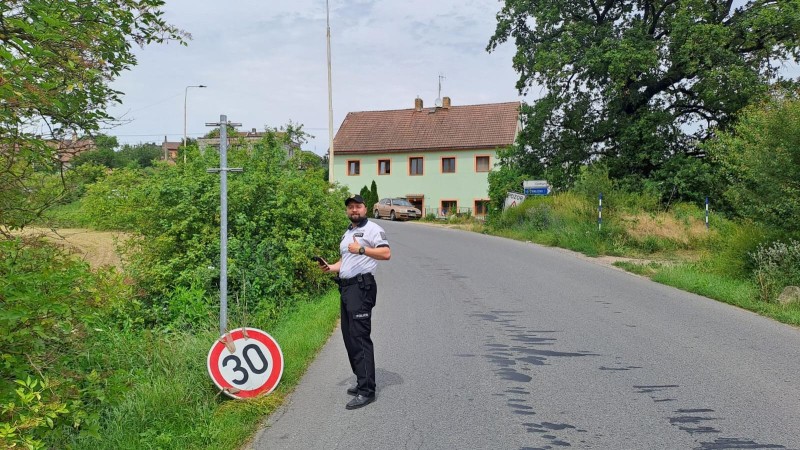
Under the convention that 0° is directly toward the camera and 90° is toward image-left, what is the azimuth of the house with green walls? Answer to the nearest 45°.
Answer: approximately 0°

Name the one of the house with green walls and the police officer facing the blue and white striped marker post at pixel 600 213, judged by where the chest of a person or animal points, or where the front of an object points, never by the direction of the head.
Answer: the house with green walls

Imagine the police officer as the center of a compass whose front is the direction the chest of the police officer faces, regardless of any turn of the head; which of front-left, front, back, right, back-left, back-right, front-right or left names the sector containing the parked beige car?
back-right

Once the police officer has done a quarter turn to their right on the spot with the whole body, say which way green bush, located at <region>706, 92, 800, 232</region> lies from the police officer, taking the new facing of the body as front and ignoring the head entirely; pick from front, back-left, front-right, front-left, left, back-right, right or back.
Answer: right

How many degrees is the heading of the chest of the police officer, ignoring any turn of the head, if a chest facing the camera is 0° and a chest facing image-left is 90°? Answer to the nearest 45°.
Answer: approximately 45°

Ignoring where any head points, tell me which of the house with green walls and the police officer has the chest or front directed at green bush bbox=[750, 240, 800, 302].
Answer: the house with green walls

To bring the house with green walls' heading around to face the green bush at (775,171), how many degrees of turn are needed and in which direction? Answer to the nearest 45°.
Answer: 0° — it already faces it
